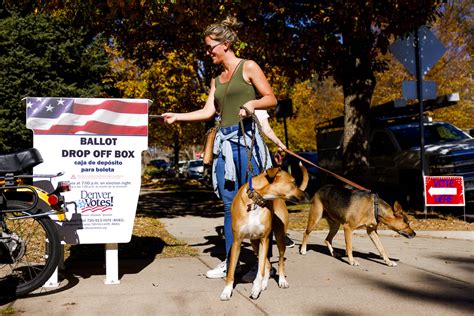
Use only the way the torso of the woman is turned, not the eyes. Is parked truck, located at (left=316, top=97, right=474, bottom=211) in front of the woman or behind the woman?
behind

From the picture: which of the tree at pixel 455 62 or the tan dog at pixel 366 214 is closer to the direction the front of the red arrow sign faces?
the tan dog

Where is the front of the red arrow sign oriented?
toward the camera

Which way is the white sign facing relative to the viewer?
toward the camera

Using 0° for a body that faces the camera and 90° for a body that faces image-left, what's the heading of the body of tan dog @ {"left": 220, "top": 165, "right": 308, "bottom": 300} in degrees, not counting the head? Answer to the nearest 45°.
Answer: approximately 45°

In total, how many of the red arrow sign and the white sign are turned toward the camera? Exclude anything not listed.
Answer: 2

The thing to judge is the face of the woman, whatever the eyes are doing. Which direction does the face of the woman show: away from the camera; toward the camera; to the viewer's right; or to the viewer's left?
to the viewer's left

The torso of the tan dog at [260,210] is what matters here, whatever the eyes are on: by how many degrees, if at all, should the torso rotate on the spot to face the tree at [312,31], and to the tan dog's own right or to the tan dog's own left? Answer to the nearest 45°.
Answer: approximately 135° to the tan dog's own right

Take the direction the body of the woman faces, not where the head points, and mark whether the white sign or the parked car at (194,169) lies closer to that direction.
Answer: the white sign
